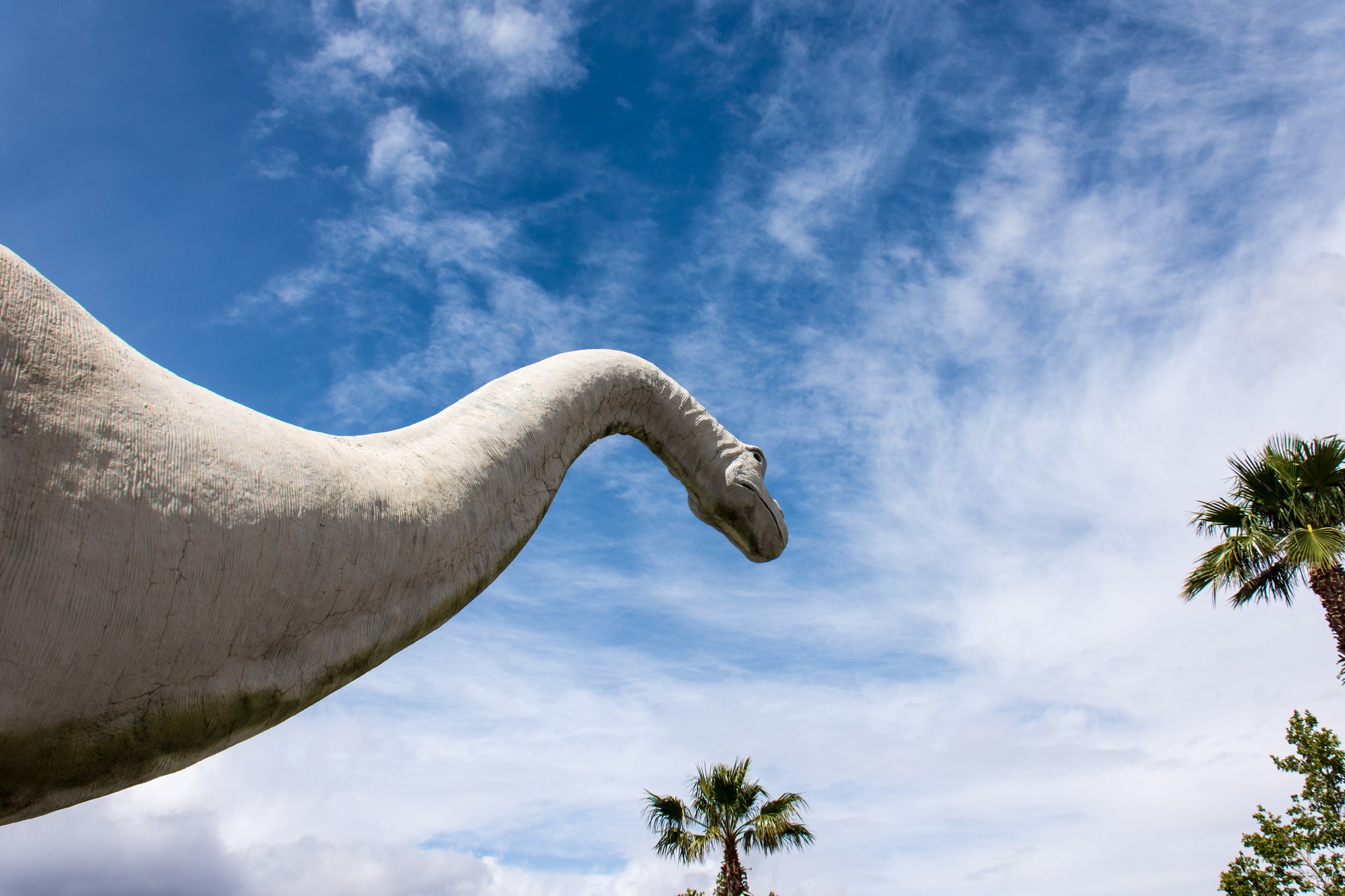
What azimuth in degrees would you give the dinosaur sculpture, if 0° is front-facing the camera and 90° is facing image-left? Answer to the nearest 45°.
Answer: approximately 270°
